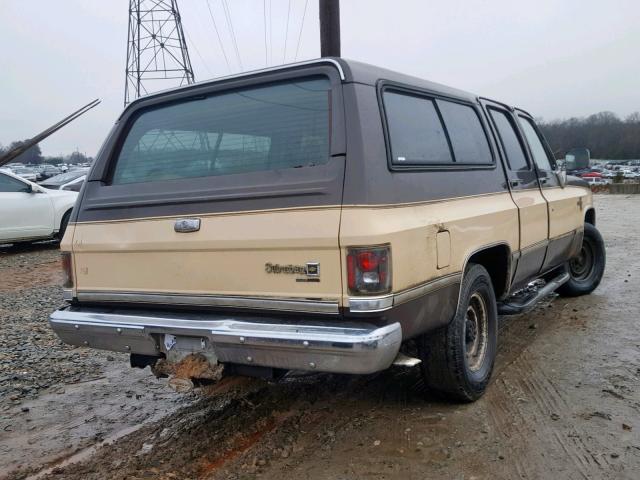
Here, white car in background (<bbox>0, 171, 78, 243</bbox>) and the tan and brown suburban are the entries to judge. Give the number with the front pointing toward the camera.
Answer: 0

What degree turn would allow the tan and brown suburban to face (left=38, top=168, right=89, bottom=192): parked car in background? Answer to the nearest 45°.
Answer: approximately 90° to its left

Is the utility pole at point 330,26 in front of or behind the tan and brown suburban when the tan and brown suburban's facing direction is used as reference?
in front

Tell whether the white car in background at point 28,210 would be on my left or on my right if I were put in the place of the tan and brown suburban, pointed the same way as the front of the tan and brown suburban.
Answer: on my left

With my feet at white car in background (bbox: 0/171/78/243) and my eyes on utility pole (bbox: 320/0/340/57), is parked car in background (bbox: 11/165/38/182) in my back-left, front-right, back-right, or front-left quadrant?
back-left

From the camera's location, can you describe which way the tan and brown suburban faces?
facing away from the viewer and to the right of the viewer
